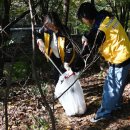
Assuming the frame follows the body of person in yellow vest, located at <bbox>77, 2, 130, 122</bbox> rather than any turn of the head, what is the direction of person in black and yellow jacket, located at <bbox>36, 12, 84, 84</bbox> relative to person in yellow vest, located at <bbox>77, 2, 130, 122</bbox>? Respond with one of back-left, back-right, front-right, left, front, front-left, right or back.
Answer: front-right

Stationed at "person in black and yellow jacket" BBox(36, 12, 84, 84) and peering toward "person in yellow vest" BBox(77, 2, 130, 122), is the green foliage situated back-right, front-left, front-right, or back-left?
back-left

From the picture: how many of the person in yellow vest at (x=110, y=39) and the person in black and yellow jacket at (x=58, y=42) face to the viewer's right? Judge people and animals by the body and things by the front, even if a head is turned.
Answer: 0

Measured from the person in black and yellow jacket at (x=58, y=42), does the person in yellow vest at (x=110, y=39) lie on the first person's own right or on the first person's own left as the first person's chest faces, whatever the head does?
on the first person's own left

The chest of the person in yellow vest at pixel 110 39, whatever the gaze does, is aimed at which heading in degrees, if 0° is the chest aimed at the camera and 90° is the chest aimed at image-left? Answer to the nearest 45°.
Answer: approximately 90°

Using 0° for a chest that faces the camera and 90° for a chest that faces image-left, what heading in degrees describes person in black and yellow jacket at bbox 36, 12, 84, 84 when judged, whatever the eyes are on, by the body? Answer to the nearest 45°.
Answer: approximately 45°
